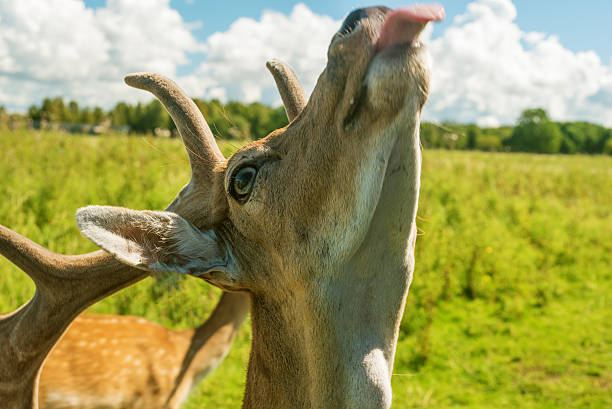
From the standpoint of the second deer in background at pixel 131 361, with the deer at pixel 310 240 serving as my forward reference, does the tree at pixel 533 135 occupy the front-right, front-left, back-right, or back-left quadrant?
back-left

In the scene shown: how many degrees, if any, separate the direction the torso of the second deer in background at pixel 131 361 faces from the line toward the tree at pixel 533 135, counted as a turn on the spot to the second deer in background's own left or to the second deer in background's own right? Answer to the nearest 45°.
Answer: approximately 45° to the second deer in background's own left

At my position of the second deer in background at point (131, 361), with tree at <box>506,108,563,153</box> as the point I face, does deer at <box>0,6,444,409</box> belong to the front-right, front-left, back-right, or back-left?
back-right

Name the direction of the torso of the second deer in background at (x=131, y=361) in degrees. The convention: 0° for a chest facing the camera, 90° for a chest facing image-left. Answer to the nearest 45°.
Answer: approximately 270°

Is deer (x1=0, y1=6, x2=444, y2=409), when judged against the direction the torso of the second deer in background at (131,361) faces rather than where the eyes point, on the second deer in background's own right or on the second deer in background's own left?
on the second deer in background's own right
